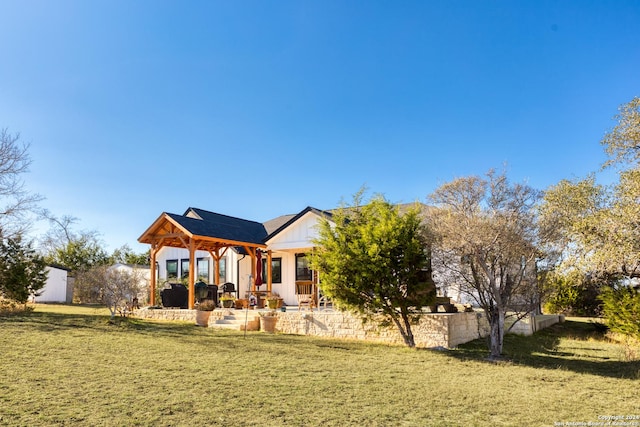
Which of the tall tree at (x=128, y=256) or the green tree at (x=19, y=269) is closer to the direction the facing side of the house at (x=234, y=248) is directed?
the green tree

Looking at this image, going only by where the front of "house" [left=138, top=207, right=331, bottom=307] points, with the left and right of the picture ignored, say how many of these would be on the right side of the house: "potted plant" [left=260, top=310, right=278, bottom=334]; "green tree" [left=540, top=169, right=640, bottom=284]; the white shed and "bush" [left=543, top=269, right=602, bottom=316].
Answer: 1

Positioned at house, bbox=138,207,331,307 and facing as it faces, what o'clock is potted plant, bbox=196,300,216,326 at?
The potted plant is roughly at 11 o'clock from the house.

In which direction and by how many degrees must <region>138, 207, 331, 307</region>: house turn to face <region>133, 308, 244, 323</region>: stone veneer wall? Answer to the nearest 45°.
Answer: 0° — it already faces it

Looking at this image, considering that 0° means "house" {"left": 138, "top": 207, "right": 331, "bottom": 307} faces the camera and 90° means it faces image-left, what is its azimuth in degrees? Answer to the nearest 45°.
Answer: approximately 45°

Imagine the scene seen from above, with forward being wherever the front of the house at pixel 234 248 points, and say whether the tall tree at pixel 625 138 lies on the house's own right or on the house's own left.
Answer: on the house's own left

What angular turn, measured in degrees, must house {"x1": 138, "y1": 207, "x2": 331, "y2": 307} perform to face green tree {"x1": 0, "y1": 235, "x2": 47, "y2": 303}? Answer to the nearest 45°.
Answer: approximately 45° to its right

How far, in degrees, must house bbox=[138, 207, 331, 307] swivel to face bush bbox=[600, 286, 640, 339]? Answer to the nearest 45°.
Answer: approximately 90° to its left

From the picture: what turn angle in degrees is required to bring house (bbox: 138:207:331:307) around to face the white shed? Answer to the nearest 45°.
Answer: approximately 90° to its right

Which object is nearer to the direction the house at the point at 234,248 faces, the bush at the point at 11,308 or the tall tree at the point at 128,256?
the bush
